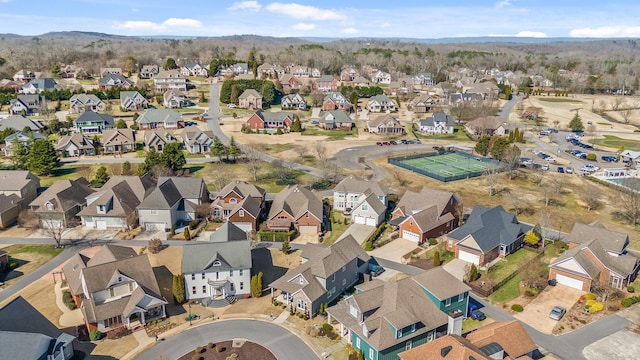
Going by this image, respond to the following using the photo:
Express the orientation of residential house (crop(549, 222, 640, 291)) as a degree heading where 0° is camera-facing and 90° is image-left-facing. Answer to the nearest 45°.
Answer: approximately 45°

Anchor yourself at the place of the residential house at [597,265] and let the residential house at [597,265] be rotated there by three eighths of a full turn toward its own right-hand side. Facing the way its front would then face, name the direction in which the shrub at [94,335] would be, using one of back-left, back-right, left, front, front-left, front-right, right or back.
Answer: back-left

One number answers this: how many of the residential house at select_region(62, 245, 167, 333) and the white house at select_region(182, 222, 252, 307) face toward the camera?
2

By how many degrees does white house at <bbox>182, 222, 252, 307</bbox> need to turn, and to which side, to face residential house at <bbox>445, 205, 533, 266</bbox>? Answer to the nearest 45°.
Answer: approximately 90° to its left

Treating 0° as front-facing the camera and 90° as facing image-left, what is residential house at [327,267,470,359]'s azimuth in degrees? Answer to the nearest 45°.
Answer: approximately 45°

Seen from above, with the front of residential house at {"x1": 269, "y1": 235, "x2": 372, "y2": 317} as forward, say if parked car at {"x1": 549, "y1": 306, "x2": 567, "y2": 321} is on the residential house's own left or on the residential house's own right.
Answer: on the residential house's own left

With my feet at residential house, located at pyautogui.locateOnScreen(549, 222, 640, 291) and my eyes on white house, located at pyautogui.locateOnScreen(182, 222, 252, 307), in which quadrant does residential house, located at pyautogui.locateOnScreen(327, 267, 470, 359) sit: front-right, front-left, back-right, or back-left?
front-left

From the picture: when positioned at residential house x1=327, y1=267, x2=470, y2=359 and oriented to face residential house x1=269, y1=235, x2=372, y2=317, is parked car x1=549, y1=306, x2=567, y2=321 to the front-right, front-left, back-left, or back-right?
back-right

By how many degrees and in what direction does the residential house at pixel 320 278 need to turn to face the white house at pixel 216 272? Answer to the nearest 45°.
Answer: approximately 45° to its right

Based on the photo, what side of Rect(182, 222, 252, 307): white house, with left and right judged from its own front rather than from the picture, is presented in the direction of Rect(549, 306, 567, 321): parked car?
left

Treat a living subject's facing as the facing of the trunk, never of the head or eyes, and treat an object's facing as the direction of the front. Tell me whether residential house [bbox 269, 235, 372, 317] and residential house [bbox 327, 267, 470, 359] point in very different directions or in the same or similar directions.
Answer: same or similar directions

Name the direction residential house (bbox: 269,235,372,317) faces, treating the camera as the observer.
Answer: facing the viewer and to the left of the viewer

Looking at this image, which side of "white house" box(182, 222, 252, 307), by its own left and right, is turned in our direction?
front

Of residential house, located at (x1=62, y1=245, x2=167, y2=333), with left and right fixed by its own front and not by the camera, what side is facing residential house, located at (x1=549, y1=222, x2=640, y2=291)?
left
